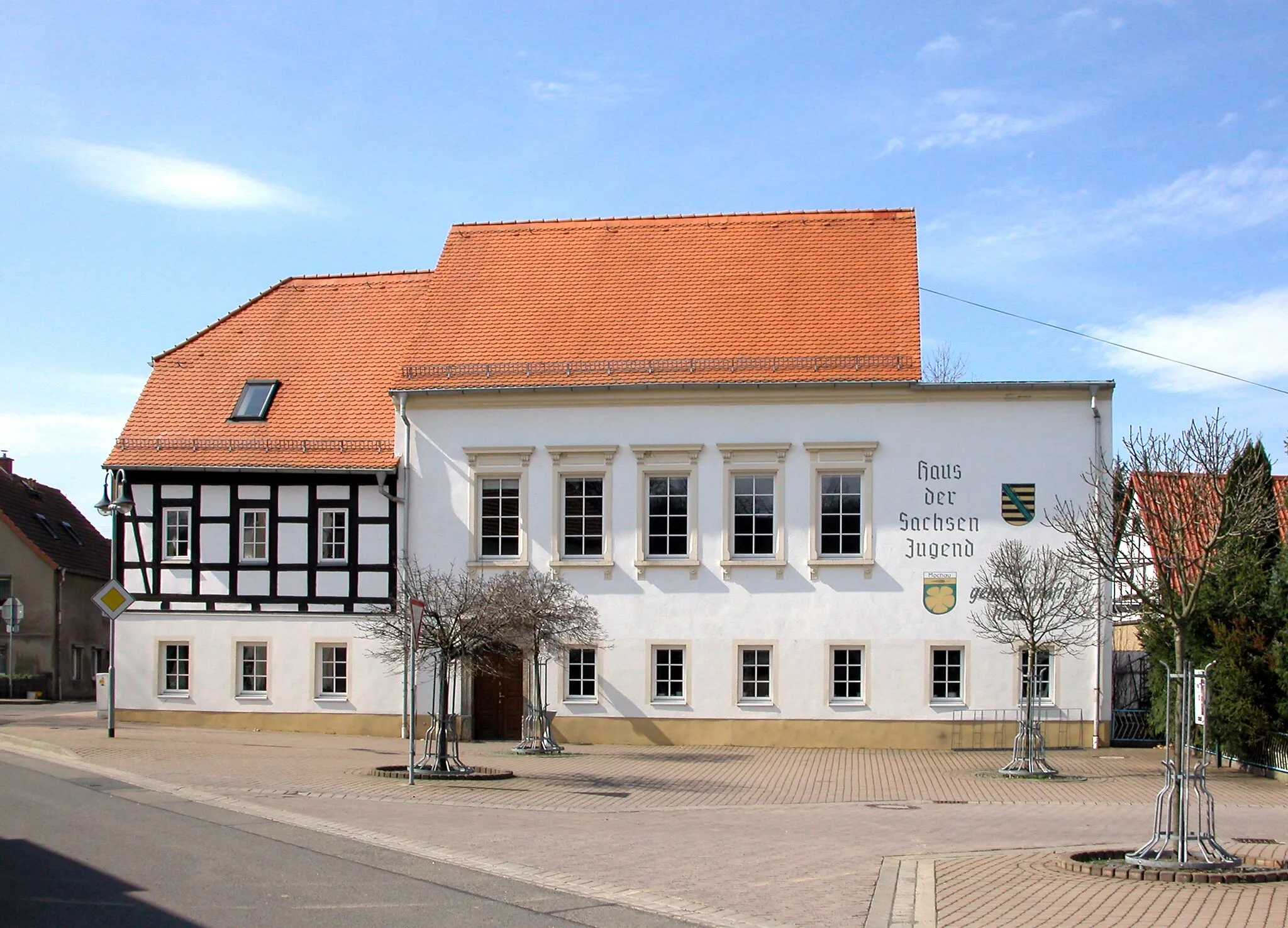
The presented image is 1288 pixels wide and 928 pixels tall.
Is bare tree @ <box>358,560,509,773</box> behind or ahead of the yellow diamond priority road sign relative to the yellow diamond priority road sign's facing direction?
ahead

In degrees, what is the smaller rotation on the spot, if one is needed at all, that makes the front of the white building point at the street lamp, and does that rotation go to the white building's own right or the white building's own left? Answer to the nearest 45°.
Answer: approximately 90° to the white building's own right

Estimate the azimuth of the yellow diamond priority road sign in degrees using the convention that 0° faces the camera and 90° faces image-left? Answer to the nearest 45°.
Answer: approximately 0°

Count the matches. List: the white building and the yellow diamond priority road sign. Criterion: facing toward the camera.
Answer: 2

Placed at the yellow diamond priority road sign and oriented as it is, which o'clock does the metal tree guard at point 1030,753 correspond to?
The metal tree guard is roughly at 10 o'clock from the yellow diamond priority road sign.

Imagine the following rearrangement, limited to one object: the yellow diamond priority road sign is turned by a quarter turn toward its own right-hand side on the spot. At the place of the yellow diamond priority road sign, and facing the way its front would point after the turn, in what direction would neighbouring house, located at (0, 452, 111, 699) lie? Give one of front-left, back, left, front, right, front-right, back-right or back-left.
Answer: right

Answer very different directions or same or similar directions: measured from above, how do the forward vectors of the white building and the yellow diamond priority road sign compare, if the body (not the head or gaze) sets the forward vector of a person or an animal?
same or similar directions

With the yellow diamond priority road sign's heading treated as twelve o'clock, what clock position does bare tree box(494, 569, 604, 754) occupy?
The bare tree is roughly at 10 o'clock from the yellow diamond priority road sign.

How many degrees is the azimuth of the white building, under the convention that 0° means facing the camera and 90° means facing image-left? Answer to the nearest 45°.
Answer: approximately 0°
